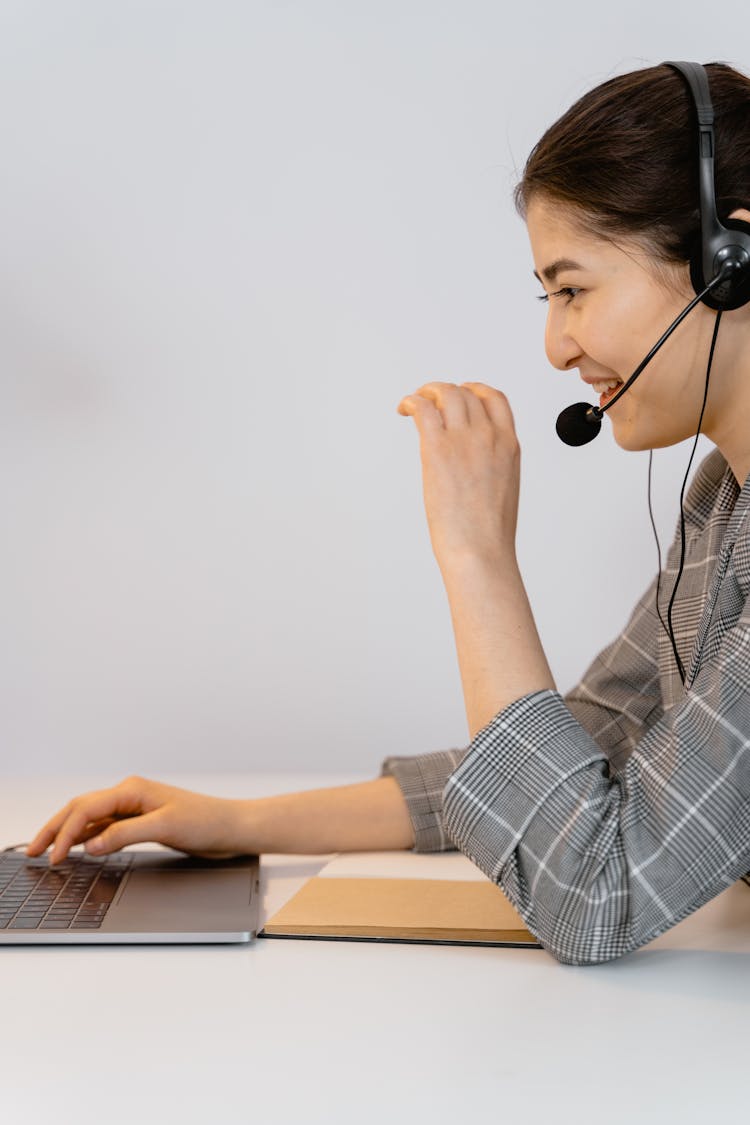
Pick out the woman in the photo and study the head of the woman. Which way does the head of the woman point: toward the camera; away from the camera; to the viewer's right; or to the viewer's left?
to the viewer's left

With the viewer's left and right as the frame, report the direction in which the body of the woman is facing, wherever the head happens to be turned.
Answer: facing to the left of the viewer

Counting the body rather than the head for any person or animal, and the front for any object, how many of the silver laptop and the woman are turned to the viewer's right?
1

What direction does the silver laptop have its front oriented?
to the viewer's right

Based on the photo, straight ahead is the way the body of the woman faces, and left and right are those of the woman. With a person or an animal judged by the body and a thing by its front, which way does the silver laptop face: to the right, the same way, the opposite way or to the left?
the opposite way
